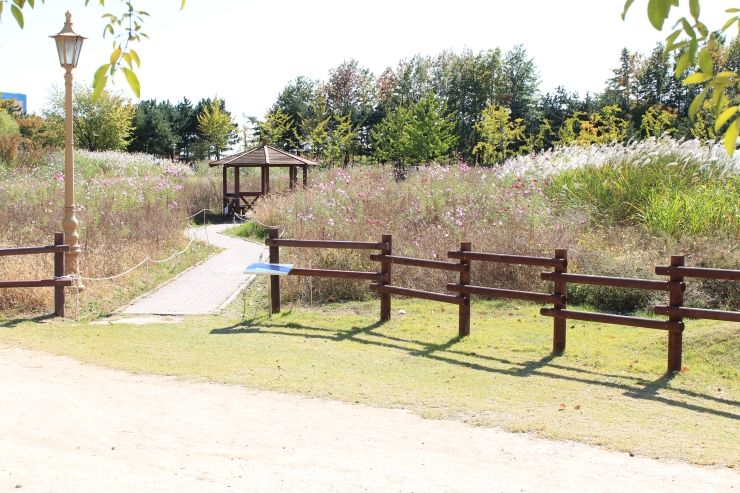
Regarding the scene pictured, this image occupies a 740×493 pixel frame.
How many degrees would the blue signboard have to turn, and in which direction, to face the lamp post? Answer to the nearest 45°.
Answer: approximately 135° to its right

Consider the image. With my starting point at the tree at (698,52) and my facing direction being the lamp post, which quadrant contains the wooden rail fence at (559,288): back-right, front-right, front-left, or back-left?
front-right

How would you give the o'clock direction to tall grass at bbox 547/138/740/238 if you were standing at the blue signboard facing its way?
The tall grass is roughly at 8 o'clock from the blue signboard.

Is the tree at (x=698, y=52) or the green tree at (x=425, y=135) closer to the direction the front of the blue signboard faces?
the tree

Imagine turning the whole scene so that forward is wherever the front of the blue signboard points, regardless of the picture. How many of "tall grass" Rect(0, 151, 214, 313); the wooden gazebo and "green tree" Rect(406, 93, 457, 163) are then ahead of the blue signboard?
0

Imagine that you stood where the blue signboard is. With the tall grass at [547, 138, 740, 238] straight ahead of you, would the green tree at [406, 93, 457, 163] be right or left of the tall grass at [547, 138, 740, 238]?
left

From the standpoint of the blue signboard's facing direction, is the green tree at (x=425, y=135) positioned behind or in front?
behind

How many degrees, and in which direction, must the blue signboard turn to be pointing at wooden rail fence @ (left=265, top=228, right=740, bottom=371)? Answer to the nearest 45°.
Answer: approximately 45° to its left

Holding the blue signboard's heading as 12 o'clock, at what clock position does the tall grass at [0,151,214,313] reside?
The tall grass is roughly at 5 o'clock from the blue signboard.

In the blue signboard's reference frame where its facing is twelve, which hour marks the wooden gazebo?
The wooden gazebo is roughly at 6 o'clock from the blue signboard.

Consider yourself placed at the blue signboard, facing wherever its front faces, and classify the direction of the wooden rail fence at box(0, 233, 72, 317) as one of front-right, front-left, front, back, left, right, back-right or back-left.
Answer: right

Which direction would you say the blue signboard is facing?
toward the camera
